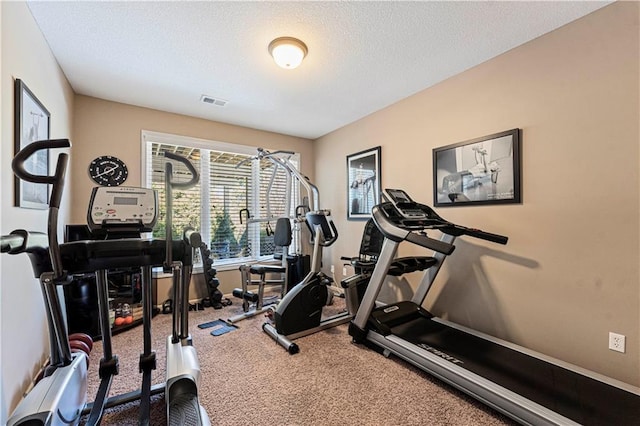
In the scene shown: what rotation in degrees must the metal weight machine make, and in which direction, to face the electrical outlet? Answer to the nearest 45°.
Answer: approximately 90° to its left

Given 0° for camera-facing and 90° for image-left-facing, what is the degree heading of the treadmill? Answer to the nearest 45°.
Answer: approximately 135°

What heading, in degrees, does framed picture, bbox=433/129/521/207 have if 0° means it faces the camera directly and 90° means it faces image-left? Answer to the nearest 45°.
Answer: approximately 45°

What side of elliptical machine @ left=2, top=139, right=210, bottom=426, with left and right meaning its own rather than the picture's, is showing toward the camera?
back

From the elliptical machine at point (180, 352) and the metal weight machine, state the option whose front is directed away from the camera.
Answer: the elliptical machine

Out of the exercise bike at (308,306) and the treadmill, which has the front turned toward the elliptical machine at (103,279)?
the exercise bike

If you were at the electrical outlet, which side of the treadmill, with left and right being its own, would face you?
right

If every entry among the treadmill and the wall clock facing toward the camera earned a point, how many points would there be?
1

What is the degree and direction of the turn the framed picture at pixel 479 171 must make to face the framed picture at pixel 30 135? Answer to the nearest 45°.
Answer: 0° — it already faces it

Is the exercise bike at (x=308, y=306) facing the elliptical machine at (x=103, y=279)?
yes

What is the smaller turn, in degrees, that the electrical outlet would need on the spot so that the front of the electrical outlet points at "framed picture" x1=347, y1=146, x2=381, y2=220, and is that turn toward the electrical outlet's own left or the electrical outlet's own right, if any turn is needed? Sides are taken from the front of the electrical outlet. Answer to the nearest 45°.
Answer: approximately 45° to the electrical outlet's own right

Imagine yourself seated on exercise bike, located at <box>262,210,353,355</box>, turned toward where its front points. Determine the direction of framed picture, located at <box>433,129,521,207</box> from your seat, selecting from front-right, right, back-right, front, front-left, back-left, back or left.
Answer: back-left
